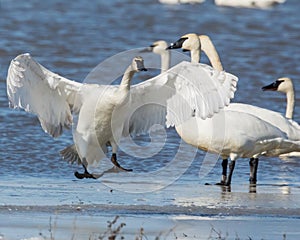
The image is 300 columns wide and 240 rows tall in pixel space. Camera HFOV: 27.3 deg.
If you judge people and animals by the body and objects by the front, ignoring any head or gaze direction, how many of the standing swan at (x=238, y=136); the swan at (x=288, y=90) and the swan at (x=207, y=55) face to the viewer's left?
3

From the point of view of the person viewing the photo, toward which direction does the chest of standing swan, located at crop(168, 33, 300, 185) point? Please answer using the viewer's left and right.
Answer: facing to the left of the viewer

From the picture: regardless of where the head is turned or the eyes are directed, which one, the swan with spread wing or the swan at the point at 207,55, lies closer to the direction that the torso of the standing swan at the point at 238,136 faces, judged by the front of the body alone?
the swan with spread wing

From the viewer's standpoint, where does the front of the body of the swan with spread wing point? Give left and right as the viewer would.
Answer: facing the viewer and to the right of the viewer

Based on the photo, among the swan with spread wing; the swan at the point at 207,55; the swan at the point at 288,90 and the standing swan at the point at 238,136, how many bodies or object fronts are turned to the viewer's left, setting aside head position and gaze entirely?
3

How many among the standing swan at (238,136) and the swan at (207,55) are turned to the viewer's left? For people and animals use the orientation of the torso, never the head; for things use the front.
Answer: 2

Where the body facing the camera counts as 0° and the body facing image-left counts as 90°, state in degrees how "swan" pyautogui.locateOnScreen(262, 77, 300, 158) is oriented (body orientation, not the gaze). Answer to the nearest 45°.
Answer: approximately 90°

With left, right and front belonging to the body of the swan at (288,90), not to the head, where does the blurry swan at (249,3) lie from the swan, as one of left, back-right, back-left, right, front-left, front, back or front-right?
right

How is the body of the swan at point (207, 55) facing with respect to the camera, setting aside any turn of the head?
to the viewer's left

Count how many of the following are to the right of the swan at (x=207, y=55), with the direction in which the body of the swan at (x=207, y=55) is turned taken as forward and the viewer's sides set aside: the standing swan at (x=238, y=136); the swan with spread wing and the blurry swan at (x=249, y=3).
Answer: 1
